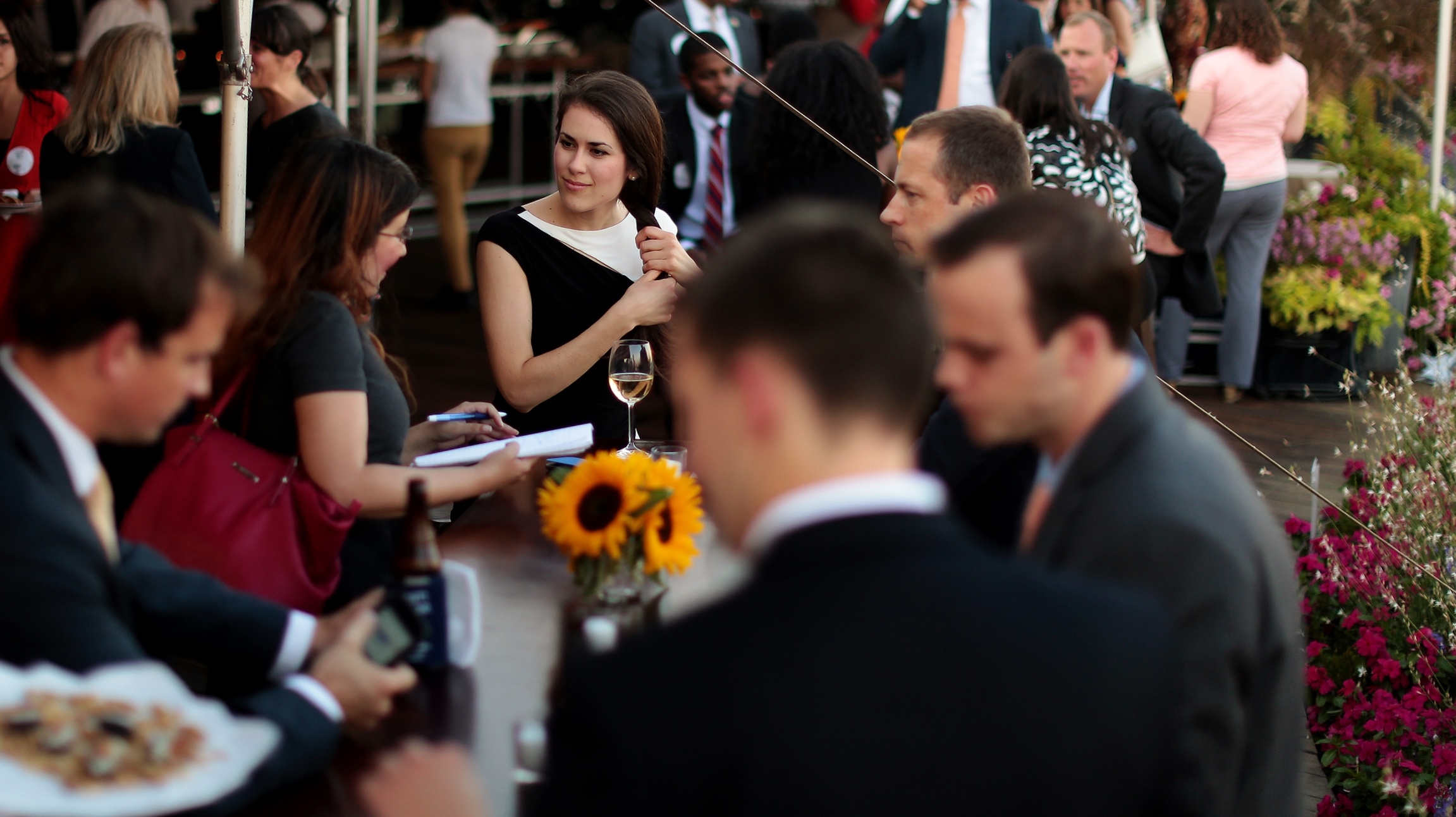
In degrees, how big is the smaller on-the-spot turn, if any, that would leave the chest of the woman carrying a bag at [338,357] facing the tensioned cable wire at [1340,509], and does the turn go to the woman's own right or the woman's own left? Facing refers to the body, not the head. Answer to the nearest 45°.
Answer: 0° — they already face it

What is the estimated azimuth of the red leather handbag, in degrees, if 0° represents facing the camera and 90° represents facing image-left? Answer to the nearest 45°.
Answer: approximately 0°

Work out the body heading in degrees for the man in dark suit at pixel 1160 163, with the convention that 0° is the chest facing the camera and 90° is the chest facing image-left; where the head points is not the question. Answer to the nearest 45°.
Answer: approximately 45°

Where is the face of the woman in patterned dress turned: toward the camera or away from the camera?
away from the camera

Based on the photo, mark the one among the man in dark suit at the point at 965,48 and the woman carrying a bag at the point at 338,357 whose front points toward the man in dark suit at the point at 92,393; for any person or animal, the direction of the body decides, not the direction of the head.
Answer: the man in dark suit at the point at 965,48

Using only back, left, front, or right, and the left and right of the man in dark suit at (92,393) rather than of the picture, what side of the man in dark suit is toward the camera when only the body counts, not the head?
right

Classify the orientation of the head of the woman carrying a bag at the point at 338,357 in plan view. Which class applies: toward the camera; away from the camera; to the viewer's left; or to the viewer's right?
to the viewer's right

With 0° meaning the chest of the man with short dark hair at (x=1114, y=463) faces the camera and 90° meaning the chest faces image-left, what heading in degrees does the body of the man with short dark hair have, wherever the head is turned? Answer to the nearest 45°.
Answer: approximately 90°

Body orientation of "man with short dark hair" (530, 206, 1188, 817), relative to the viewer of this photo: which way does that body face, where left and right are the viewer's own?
facing away from the viewer and to the left of the viewer

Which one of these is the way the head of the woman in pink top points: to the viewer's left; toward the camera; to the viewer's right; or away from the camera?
away from the camera

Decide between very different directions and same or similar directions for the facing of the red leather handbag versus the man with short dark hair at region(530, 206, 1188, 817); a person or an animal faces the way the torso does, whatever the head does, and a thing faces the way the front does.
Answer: very different directions

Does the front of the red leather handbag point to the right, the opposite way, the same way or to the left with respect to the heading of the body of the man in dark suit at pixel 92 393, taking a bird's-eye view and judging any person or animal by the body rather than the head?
to the right

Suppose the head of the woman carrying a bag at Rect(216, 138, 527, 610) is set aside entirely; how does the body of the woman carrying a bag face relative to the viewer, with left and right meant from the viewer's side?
facing to the right of the viewer
